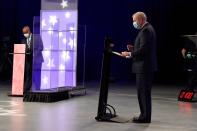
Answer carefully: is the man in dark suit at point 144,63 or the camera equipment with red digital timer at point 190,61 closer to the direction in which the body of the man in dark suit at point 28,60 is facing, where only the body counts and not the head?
the man in dark suit

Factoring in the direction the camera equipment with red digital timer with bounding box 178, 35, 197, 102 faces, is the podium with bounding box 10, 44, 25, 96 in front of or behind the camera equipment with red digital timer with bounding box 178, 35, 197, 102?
in front

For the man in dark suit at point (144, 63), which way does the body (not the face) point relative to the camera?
to the viewer's left

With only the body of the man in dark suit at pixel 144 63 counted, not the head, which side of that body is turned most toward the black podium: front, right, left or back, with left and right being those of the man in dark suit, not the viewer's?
front

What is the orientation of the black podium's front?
to the viewer's left

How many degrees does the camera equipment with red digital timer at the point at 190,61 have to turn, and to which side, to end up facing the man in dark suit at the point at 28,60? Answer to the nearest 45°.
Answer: approximately 45° to its right

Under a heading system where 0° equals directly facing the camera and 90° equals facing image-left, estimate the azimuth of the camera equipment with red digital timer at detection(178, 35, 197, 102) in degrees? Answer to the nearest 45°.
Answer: approximately 45°

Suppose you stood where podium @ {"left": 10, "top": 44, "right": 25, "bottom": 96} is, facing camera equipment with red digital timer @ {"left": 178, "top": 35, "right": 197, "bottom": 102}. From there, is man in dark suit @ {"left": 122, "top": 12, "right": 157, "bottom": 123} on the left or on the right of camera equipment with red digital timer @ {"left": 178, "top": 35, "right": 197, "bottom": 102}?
right

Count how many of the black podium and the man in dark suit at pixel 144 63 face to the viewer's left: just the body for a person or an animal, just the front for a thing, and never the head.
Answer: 2
